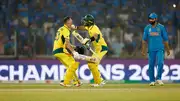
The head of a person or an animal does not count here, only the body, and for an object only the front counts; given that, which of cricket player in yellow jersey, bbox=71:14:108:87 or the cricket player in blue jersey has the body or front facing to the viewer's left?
the cricket player in yellow jersey

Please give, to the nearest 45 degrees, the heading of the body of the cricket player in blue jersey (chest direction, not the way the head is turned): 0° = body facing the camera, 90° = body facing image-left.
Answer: approximately 0°

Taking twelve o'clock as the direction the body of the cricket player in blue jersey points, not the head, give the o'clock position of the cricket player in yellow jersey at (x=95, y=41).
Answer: The cricket player in yellow jersey is roughly at 2 o'clock from the cricket player in blue jersey.

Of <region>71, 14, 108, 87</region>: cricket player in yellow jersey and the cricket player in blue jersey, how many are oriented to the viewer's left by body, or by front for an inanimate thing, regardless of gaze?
1

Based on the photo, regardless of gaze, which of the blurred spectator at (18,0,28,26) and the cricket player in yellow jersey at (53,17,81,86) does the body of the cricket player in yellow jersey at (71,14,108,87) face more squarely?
the cricket player in yellow jersey

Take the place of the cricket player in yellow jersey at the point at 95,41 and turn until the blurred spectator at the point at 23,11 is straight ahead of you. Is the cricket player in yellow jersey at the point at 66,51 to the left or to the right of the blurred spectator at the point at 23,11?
left

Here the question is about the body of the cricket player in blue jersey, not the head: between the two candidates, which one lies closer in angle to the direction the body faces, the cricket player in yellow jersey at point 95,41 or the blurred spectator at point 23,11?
the cricket player in yellow jersey

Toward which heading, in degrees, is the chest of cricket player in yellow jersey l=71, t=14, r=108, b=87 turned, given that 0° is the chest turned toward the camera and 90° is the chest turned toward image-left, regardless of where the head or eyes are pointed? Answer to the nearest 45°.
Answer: approximately 90°

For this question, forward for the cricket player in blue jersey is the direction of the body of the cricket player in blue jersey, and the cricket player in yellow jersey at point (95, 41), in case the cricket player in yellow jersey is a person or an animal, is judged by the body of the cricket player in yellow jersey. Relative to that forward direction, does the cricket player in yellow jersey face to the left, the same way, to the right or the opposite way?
to the right

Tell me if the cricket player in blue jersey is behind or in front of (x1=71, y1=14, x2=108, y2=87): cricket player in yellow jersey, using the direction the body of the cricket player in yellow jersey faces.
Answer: behind
